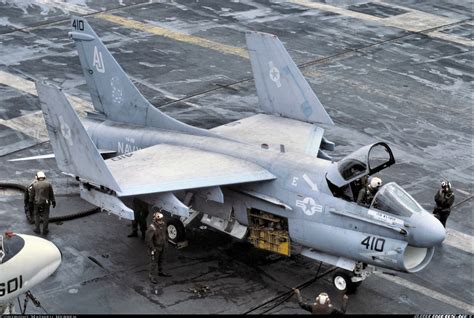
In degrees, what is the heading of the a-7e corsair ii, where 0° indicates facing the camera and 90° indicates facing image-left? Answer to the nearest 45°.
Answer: approximately 315°
